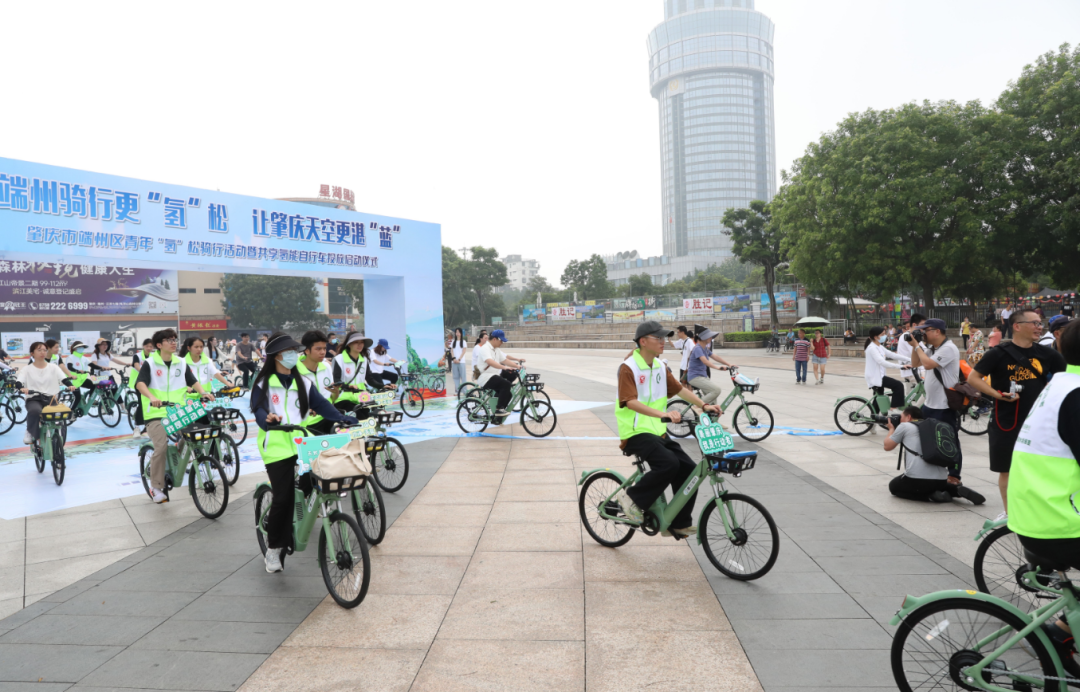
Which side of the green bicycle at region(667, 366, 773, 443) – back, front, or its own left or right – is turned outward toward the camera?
right

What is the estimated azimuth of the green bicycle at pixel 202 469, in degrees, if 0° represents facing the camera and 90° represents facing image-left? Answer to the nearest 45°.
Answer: approximately 315°

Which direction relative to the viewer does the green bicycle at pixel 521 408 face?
to the viewer's right

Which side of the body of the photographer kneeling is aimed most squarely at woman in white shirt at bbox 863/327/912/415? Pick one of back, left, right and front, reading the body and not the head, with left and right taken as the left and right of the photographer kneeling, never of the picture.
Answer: right

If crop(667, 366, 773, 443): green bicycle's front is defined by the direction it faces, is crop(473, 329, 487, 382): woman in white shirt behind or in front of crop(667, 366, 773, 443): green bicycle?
behind

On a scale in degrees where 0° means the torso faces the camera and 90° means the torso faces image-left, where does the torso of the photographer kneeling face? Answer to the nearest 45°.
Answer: approximately 90°

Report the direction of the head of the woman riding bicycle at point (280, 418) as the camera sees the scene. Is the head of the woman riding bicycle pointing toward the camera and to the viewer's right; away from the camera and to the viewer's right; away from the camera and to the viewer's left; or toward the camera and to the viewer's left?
toward the camera and to the viewer's right

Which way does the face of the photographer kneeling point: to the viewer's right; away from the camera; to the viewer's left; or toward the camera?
to the viewer's left

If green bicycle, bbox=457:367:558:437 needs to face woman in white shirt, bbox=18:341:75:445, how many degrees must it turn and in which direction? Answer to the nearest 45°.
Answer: approximately 180°
